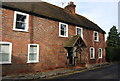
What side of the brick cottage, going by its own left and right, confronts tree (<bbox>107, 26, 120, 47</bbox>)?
left

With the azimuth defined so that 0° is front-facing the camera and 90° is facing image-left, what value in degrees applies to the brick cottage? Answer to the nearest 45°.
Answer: approximately 315°
